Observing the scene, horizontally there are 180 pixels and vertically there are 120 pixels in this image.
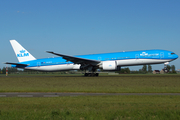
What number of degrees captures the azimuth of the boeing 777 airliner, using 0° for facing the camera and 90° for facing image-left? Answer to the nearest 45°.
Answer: approximately 270°
